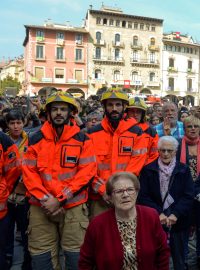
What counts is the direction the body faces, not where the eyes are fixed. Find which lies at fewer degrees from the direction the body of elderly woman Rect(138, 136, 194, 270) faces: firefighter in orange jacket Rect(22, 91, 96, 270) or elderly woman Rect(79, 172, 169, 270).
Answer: the elderly woman

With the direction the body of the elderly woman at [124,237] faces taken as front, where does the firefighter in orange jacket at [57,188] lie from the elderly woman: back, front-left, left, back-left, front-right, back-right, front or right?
back-right

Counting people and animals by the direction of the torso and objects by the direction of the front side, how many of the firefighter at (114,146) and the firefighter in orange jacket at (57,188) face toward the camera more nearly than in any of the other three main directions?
2

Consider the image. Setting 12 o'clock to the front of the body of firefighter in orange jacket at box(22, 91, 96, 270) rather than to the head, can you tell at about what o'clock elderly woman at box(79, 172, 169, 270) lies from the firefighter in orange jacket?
The elderly woman is roughly at 11 o'clock from the firefighter in orange jacket.

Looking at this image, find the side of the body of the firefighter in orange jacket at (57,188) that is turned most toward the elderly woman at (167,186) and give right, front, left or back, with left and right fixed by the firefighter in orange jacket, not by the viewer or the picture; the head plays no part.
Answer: left

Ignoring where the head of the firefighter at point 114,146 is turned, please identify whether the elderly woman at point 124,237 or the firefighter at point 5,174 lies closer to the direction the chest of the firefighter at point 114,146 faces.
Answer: the elderly woman

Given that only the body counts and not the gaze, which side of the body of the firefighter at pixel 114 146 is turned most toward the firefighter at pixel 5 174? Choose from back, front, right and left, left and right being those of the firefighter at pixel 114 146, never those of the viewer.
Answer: right
